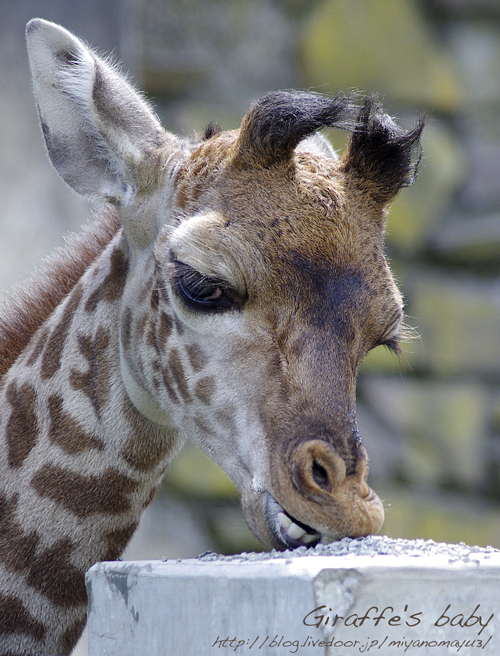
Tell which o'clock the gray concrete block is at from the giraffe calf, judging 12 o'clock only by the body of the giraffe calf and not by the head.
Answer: The gray concrete block is roughly at 1 o'clock from the giraffe calf.

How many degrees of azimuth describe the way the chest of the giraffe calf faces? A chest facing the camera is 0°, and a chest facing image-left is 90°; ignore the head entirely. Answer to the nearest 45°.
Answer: approximately 315°
